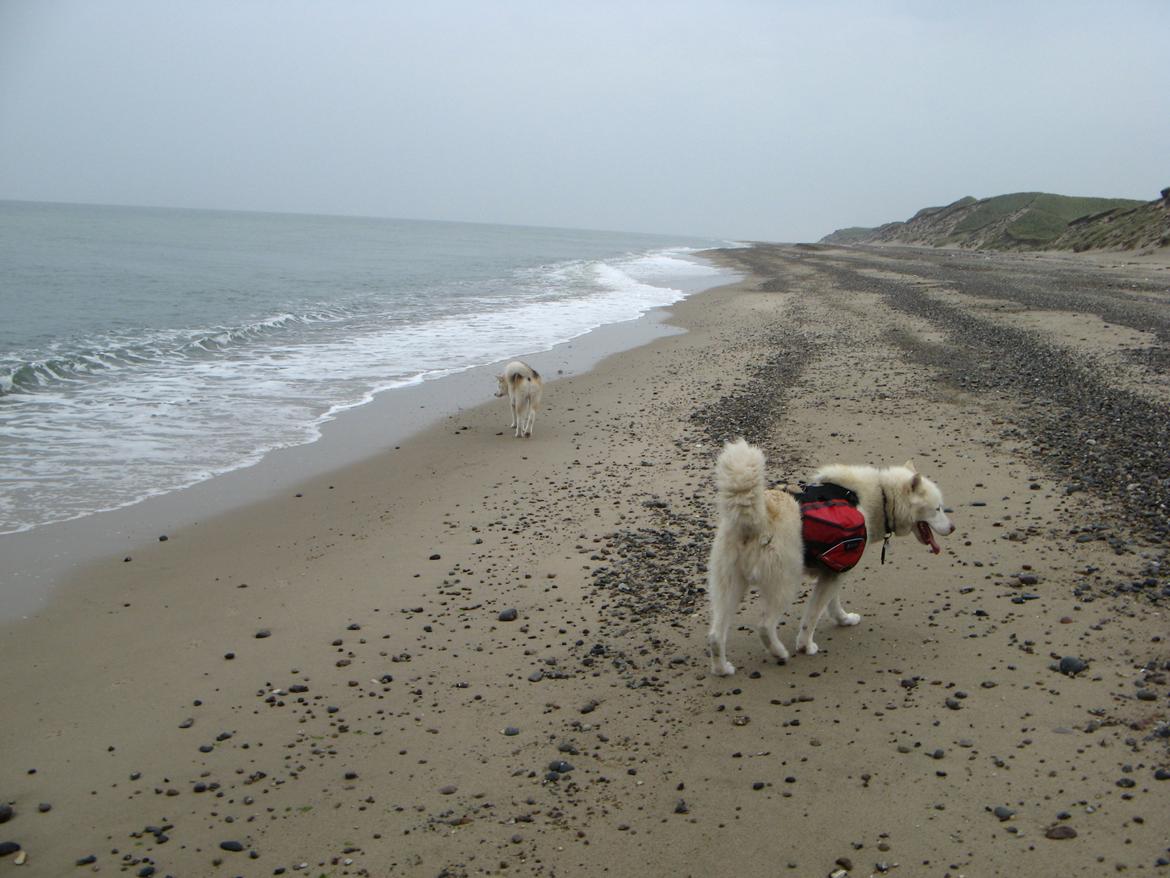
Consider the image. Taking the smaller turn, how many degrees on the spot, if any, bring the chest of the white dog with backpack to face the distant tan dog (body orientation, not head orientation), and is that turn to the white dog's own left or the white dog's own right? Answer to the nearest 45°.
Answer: approximately 90° to the white dog's own left

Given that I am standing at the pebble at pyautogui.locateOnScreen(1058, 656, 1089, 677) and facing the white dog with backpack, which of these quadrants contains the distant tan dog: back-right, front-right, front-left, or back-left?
front-right

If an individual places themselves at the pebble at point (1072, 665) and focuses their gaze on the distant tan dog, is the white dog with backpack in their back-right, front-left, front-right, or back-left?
front-left

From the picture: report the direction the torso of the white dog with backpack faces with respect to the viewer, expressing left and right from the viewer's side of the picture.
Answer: facing away from the viewer and to the right of the viewer

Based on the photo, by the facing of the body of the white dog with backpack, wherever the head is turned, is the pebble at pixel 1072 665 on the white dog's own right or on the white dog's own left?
on the white dog's own right
